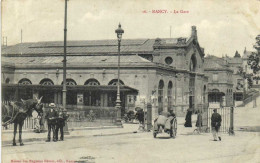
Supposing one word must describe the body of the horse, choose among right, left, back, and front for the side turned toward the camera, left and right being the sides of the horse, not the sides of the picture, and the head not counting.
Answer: right

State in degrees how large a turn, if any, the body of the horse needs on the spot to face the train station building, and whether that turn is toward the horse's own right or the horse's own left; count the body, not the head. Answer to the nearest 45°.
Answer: approximately 90° to the horse's own left

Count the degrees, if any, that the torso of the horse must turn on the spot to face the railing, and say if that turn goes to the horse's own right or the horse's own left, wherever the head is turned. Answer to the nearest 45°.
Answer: approximately 90° to the horse's own left

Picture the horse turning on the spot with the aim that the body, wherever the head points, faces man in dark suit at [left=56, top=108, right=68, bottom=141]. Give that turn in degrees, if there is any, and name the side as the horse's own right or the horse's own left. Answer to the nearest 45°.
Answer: approximately 45° to the horse's own left

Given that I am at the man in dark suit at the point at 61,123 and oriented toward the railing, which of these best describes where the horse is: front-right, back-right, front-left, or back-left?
back-left
